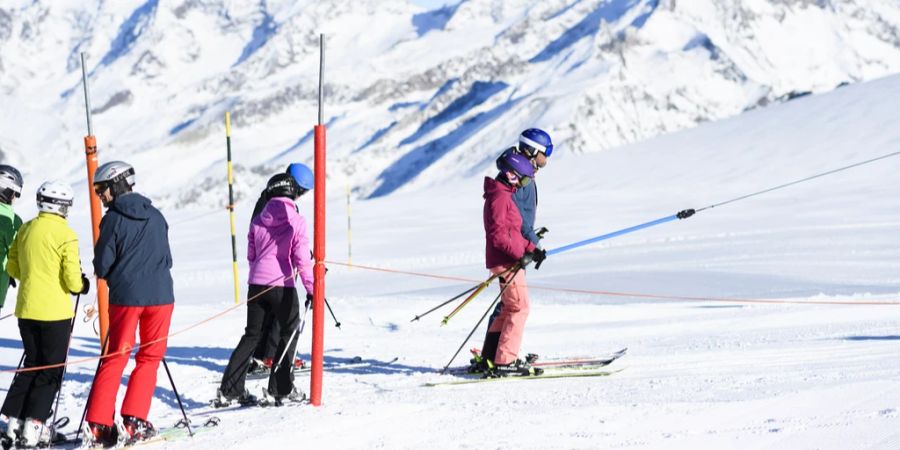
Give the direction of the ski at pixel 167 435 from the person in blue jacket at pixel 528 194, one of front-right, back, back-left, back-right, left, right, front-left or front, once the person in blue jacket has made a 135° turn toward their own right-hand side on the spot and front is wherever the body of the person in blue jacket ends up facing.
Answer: front

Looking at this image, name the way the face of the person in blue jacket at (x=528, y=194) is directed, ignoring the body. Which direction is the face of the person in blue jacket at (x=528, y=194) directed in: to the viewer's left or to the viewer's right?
to the viewer's right

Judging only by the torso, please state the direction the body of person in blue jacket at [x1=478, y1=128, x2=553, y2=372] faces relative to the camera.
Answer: to the viewer's right

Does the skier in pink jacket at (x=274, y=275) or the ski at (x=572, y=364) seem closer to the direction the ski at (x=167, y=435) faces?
the ski

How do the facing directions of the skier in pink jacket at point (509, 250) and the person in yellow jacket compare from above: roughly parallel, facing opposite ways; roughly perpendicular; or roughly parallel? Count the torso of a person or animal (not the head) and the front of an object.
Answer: roughly perpendicular

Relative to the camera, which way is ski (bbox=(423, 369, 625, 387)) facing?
to the viewer's right

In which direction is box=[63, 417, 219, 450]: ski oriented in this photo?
to the viewer's right

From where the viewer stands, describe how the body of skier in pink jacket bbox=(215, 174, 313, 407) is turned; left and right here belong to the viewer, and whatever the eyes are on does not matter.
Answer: facing away from the viewer and to the right of the viewer

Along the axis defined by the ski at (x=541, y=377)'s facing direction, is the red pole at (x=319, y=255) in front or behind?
behind

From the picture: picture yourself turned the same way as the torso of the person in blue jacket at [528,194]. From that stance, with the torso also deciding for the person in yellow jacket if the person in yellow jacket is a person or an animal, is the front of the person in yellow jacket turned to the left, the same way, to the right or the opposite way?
to the left

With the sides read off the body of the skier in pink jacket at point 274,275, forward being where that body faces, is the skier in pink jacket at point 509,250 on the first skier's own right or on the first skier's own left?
on the first skier's own right

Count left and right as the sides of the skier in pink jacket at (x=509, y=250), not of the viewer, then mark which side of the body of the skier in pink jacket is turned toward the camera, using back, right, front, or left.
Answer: right

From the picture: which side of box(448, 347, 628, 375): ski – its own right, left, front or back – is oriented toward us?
right

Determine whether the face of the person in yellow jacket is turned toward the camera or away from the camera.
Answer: away from the camera

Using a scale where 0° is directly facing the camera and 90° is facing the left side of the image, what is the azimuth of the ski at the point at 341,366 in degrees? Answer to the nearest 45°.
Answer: approximately 270°

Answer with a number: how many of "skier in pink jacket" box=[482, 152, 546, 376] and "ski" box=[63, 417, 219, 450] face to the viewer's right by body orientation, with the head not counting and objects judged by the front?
2
